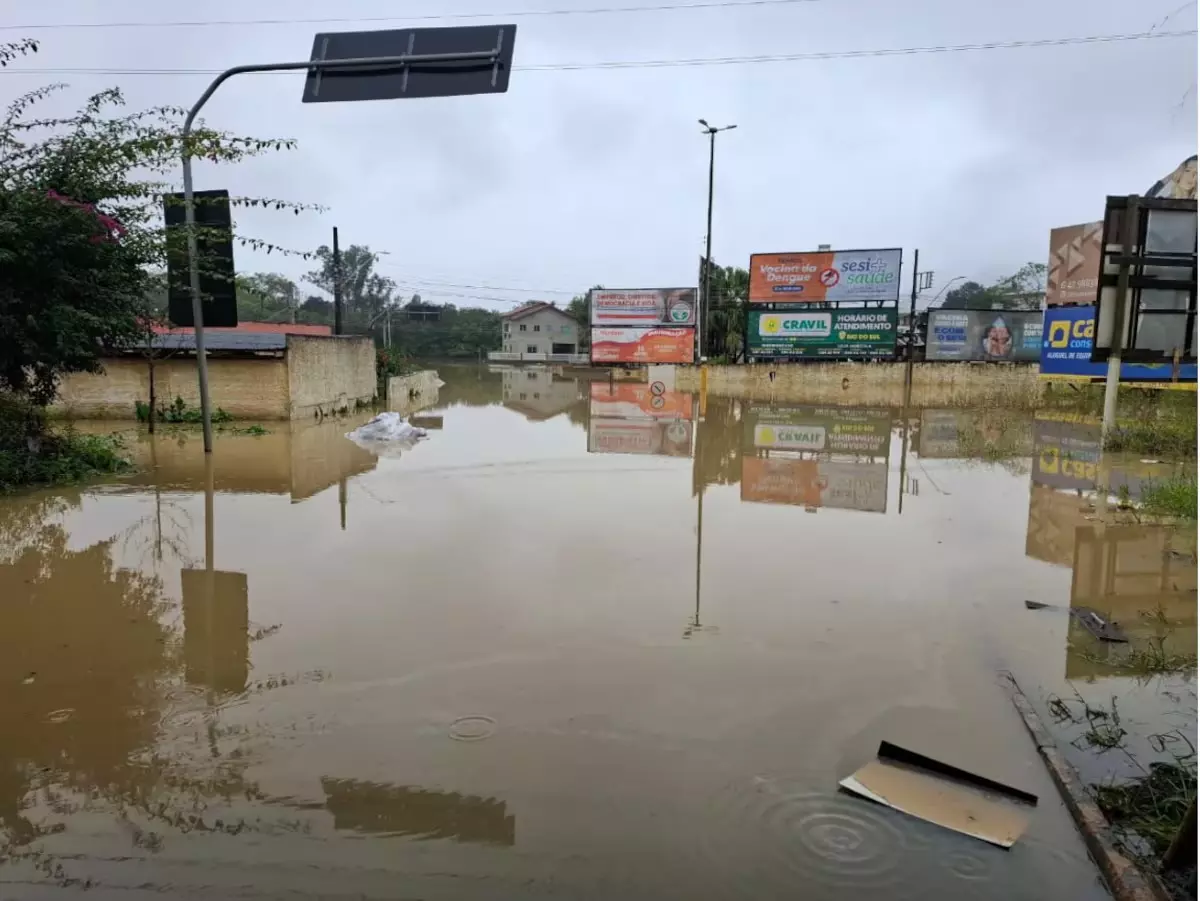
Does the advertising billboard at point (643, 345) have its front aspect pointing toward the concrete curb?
yes

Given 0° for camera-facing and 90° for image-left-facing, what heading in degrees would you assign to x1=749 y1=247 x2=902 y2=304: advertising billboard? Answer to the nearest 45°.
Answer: approximately 0°

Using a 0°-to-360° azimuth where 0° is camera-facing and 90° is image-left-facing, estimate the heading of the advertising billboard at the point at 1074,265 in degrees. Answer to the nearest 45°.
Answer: approximately 0°

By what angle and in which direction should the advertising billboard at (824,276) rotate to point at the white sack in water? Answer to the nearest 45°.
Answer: approximately 45° to its right

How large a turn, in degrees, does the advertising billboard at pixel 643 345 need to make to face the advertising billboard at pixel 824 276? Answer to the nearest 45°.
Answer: approximately 45° to its left

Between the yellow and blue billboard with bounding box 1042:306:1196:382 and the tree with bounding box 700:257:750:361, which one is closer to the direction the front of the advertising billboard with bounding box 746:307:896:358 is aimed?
the yellow and blue billboard

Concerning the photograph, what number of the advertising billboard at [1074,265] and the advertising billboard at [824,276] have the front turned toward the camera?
2

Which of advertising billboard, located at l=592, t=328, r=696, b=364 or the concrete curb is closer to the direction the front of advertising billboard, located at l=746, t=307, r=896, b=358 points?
the concrete curb
